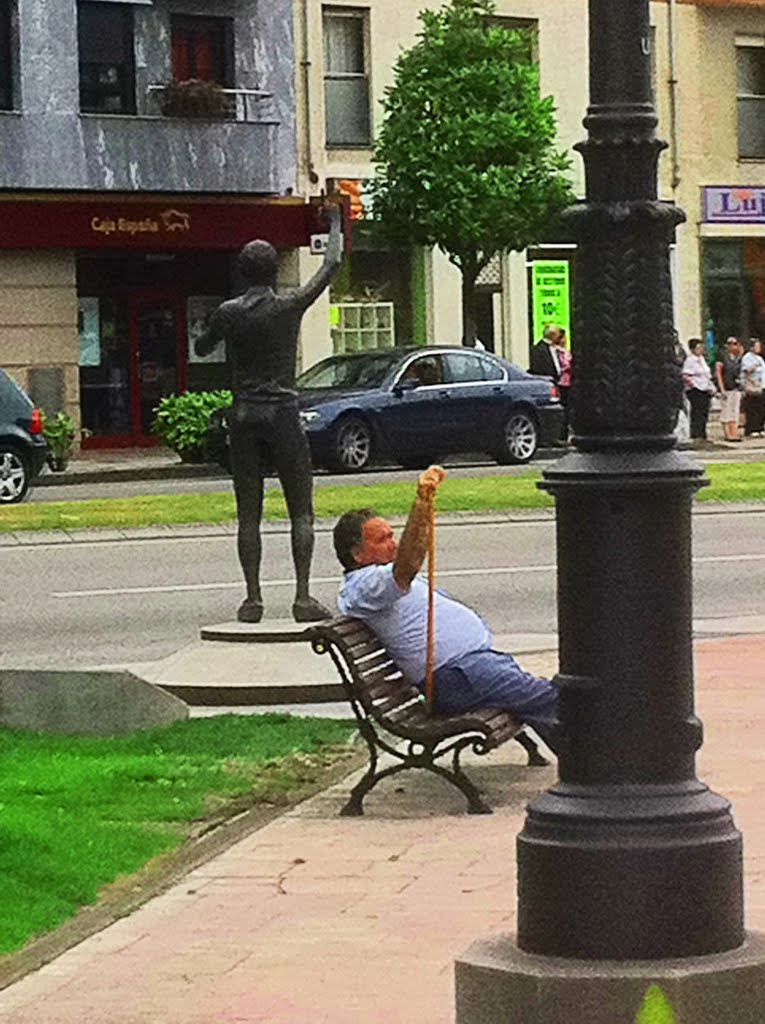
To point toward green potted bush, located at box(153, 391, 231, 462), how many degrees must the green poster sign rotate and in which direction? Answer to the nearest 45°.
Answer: approximately 45° to its right

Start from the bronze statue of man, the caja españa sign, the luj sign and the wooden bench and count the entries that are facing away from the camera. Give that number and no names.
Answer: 1

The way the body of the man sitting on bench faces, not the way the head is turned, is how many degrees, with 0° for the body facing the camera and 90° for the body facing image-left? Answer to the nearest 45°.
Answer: approximately 270°

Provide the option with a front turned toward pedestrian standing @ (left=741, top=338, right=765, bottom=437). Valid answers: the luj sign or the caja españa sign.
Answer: the luj sign

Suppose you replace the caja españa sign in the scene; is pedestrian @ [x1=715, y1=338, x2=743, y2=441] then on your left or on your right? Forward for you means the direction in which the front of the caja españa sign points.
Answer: on your left

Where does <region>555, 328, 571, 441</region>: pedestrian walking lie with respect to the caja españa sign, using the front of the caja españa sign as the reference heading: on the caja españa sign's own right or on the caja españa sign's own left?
on the caja españa sign's own left

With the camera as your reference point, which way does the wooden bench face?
facing to the right of the viewer

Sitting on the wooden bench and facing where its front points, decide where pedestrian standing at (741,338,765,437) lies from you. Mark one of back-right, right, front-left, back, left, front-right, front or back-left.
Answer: left

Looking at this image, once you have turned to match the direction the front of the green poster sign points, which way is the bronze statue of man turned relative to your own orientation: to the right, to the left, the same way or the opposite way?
the opposite way

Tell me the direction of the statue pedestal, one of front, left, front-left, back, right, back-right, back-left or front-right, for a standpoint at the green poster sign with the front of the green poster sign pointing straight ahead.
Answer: front

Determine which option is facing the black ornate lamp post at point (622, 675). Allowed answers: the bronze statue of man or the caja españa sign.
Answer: the caja españa sign

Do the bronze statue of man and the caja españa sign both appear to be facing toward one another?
yes

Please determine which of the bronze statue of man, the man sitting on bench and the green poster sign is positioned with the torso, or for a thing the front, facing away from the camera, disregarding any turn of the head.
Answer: the bronze statue of man

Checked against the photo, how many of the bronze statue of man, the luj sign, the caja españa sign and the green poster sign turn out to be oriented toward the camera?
3

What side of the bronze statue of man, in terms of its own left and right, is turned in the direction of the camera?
back

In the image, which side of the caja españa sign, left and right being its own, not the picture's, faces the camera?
front
